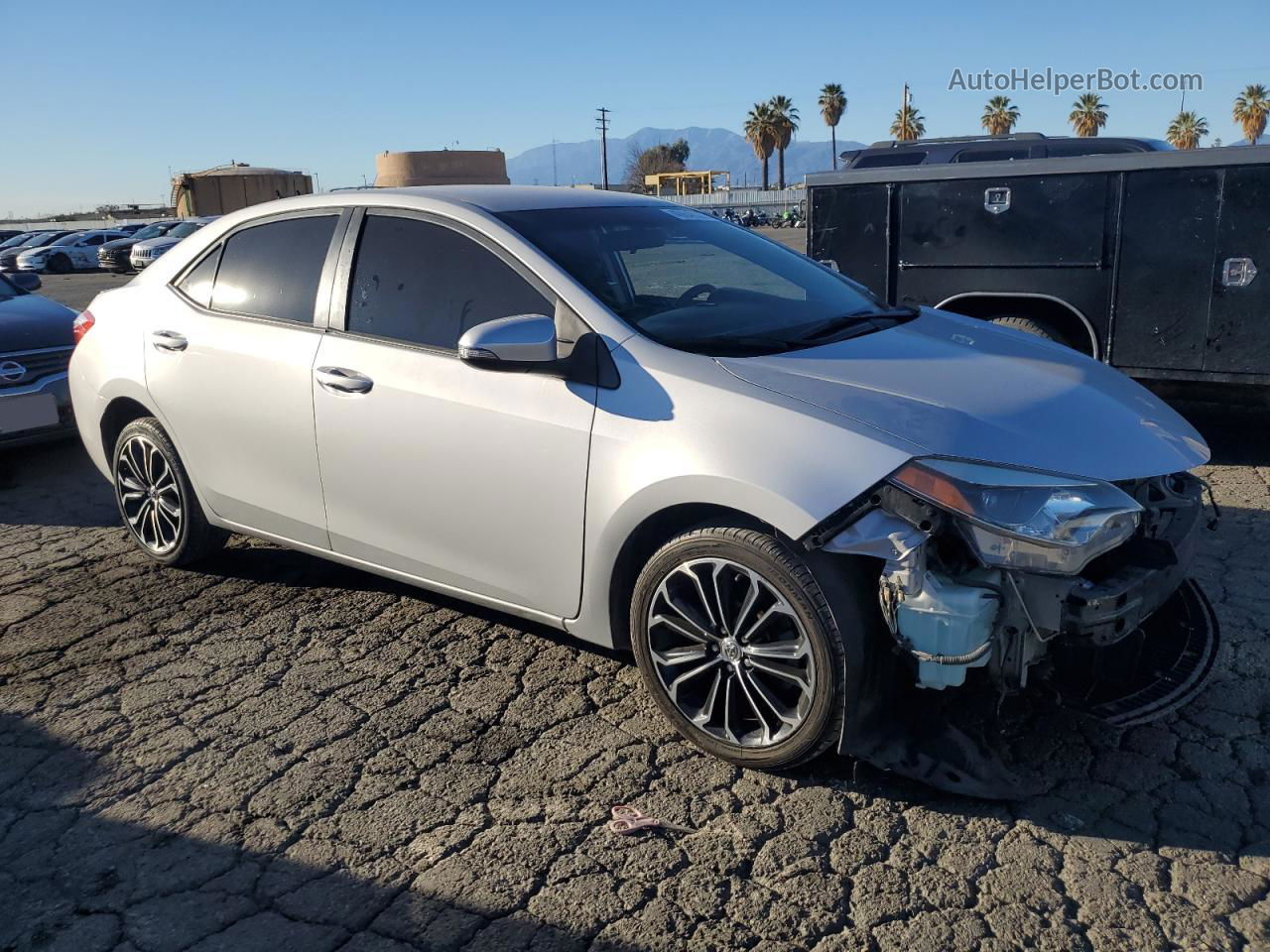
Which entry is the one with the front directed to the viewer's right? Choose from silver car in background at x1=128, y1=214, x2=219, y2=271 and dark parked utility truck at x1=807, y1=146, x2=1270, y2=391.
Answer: the dark parked utility truck

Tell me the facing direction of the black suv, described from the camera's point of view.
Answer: facing to the right of the viewer

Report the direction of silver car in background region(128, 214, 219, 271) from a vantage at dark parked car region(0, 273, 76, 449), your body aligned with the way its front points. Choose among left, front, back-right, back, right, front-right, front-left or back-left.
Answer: back-left

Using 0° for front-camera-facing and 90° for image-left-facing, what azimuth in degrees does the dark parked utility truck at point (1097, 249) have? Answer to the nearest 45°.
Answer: approximately 270°

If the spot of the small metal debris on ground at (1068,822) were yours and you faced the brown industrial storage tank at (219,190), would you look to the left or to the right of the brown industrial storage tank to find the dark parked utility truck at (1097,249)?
right

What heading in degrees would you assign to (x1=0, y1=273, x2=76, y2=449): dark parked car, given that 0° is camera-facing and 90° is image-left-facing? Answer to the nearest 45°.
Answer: approximately 315°

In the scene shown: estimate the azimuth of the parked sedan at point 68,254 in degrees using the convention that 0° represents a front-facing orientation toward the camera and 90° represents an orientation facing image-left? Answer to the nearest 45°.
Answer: approximately 45°
